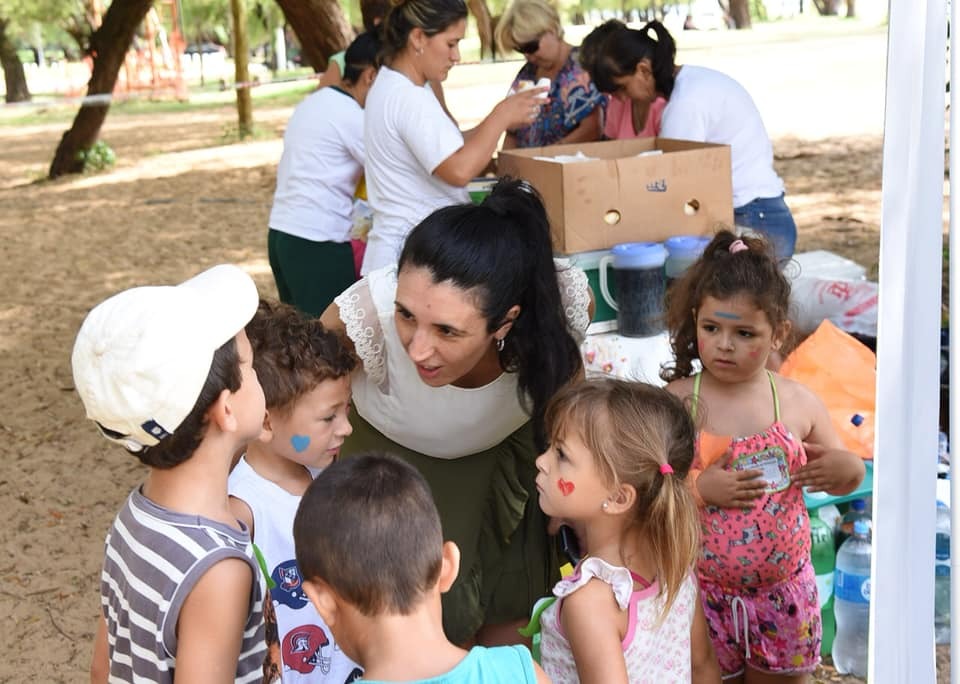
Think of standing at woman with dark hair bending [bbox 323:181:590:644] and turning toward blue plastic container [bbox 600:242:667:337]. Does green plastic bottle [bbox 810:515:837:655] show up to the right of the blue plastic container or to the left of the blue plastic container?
right

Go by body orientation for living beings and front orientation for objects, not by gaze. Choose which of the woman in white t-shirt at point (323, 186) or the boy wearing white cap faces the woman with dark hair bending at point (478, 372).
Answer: the boy wearing white cap

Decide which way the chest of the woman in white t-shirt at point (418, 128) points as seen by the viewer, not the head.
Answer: to the viewer's right

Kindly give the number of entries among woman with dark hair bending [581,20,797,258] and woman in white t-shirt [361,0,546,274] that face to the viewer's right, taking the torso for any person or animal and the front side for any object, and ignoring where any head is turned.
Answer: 1

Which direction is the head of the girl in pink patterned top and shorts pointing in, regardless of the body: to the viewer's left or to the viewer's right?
to the viewer's left

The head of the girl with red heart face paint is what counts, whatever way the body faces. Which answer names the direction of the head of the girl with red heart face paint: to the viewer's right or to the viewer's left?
to the viewer's left

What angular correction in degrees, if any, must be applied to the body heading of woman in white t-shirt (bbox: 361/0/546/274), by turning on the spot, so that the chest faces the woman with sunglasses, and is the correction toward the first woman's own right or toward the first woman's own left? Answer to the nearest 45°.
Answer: approximately 45° to the first woman's own left
